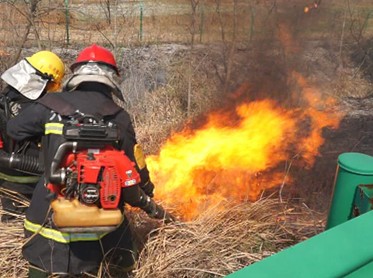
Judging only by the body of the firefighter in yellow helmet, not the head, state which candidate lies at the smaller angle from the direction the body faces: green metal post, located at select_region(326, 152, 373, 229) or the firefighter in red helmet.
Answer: the green metal post

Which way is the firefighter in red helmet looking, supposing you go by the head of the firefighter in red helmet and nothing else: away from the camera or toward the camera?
away from the camera

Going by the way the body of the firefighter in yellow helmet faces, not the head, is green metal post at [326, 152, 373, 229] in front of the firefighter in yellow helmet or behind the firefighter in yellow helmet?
in front

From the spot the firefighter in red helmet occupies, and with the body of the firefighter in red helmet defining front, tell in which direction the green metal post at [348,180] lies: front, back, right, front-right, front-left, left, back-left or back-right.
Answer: right

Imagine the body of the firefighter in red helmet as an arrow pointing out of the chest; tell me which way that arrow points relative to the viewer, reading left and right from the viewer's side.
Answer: facing away from the viewer

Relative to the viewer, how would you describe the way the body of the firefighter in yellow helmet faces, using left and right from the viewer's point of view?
facing to the right of the viewer
